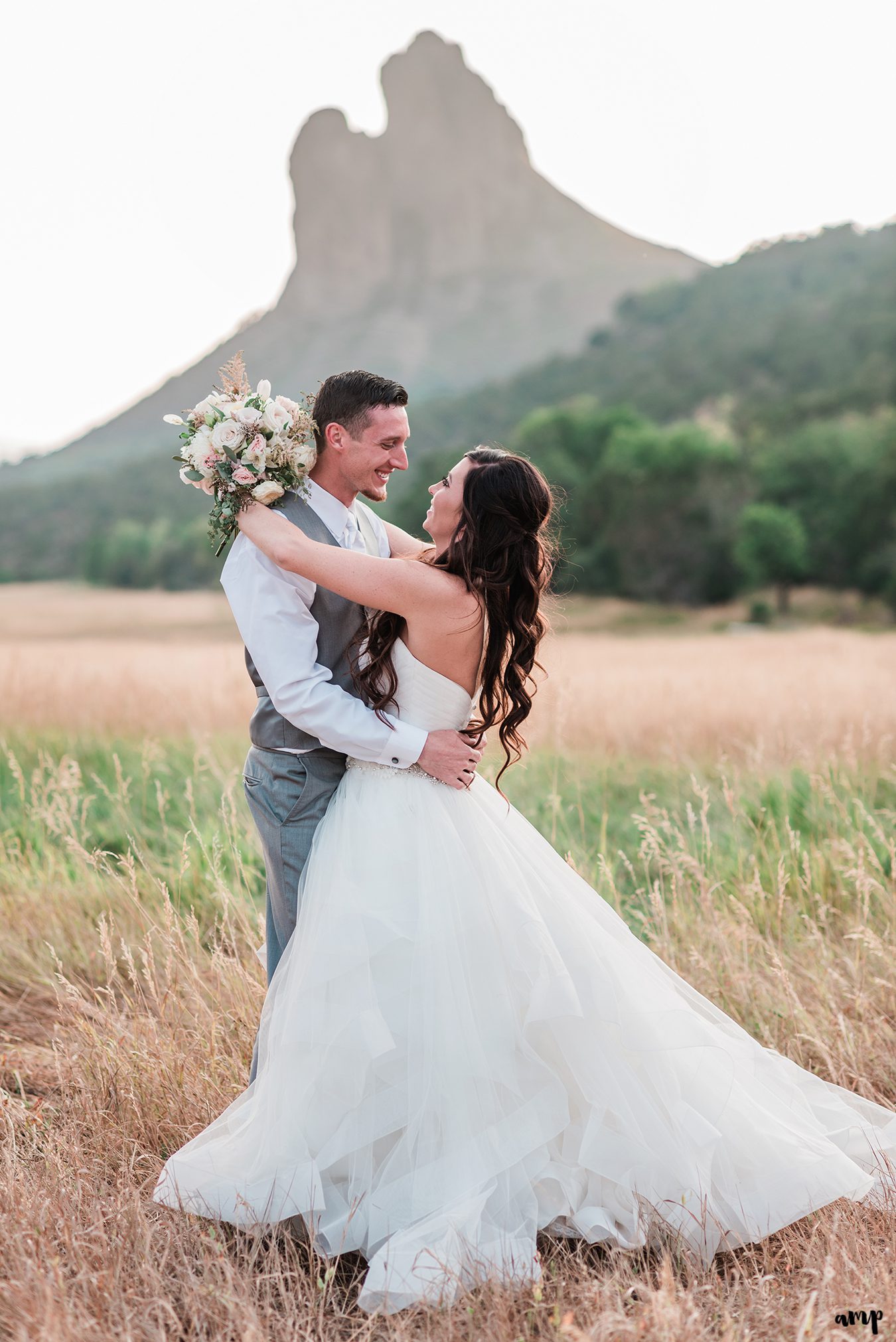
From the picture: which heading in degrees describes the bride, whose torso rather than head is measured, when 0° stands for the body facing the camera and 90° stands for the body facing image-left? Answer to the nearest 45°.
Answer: approximately 90°

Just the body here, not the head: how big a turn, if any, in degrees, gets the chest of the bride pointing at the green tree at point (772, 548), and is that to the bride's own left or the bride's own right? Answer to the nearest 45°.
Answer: approximately 90° to the bride's own right

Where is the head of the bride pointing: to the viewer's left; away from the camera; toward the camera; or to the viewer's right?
to the viewer's left
